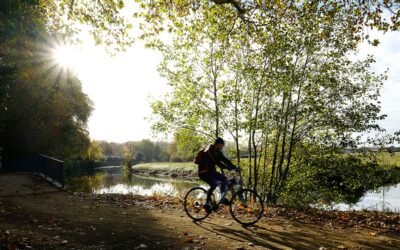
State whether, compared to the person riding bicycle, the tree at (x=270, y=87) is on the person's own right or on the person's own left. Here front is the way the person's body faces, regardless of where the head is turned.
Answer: on the person's own left

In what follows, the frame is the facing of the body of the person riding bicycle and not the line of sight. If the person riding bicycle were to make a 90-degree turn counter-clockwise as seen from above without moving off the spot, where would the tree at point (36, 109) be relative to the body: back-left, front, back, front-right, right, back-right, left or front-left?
front-left

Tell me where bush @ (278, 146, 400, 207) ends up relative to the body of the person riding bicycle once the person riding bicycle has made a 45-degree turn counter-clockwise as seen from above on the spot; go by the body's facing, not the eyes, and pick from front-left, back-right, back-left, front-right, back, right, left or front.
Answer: front

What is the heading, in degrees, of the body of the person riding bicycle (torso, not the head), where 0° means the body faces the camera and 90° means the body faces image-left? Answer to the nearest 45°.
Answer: approximately 270°
